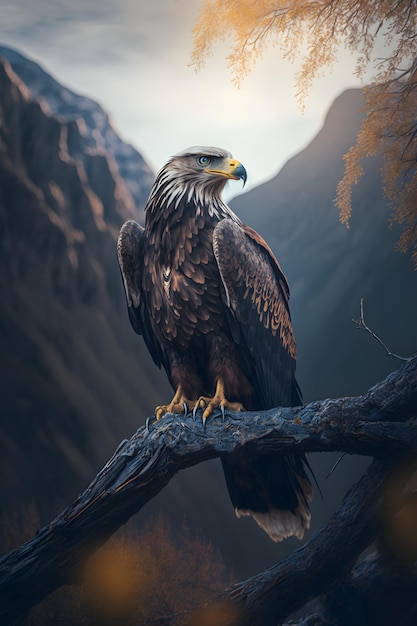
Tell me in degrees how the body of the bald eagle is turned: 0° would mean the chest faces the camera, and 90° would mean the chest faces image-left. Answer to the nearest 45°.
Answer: approximately 45°
